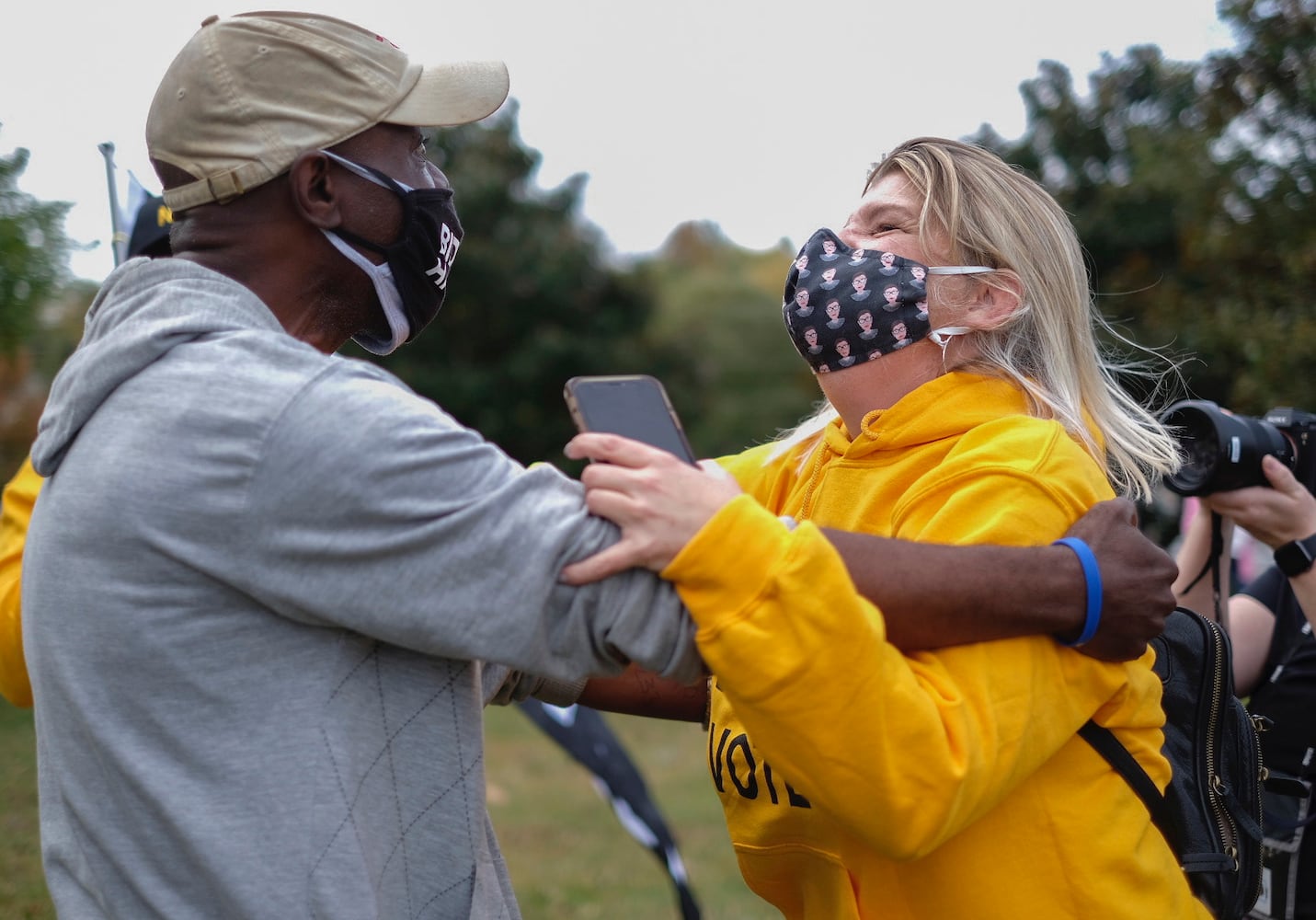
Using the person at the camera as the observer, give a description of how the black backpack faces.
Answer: facing to the right of the viewer

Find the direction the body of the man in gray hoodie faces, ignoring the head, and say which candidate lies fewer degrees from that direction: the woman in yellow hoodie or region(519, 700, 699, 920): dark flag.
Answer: the woman in yellow hoodie

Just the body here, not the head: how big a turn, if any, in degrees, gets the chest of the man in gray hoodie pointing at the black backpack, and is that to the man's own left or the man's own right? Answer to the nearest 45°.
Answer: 0° — they already face it

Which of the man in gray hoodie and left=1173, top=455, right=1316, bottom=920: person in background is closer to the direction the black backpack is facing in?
the person in background

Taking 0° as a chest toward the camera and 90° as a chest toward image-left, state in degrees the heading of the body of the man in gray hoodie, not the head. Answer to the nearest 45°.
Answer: approximately 270°

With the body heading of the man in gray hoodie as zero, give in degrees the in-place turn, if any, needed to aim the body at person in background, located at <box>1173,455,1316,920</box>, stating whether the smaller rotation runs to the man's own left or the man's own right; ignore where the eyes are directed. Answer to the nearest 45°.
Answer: approximately 45° to the man's own left

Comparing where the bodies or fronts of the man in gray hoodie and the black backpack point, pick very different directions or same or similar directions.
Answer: same or similar directions

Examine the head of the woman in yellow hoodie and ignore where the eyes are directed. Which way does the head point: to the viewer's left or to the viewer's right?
to the viewer's left

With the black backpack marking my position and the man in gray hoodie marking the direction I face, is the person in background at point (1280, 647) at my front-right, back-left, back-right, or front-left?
back-right

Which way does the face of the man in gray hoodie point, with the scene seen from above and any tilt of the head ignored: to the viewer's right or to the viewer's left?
to the viewer's right

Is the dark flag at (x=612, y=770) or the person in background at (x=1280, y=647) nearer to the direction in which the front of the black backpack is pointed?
the person in background

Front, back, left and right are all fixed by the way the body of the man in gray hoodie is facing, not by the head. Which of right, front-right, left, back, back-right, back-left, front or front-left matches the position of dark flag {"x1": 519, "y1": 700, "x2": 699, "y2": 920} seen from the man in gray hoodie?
left

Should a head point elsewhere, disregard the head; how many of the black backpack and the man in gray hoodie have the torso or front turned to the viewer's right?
2
